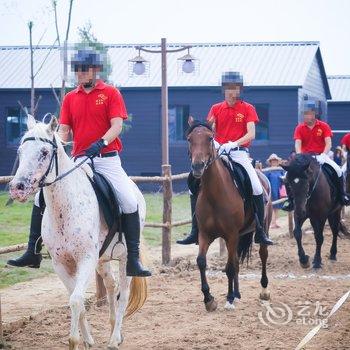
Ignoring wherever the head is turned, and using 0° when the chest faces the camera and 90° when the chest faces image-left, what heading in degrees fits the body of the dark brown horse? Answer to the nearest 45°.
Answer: approximately 45°

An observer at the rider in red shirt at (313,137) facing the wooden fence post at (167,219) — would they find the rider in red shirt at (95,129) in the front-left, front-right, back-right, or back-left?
front-left

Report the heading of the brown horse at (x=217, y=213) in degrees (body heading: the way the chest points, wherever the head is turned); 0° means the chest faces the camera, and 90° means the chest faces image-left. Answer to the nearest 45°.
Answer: approximately 45°

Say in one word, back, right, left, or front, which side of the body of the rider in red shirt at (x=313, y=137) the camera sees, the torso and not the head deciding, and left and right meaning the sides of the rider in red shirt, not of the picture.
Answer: front

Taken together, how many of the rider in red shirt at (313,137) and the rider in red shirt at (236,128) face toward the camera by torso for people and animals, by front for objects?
2

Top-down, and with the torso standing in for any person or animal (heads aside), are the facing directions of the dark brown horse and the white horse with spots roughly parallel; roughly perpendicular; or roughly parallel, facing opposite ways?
roughly parallel

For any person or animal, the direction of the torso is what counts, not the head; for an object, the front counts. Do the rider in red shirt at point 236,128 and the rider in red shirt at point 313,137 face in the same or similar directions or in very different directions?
same or similar directions

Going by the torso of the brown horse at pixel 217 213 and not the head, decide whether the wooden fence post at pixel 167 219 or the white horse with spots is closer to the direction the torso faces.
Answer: the white horse with spots
